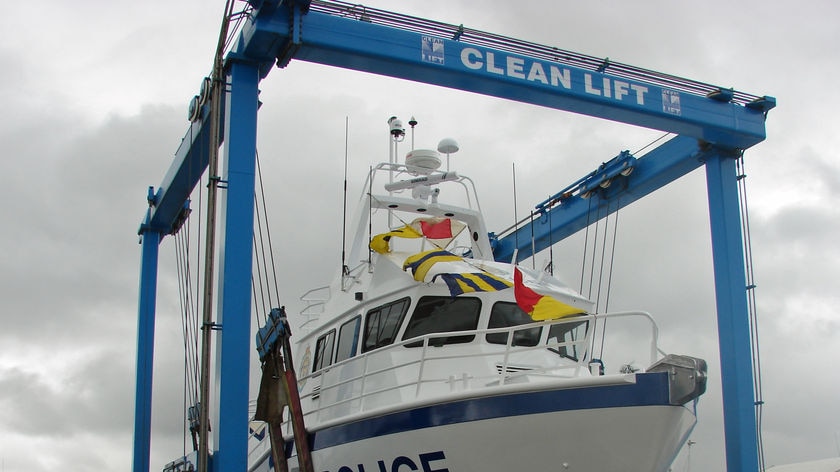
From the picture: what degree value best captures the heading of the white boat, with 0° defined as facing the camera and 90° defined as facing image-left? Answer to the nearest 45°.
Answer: approximately 315°
